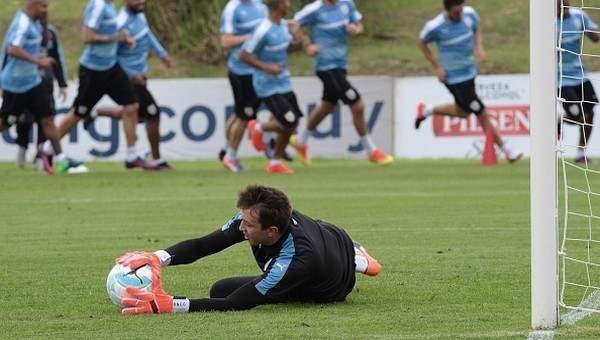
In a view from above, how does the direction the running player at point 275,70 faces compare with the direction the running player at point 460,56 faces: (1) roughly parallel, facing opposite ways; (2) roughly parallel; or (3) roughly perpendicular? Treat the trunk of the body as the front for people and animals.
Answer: roughly parallel

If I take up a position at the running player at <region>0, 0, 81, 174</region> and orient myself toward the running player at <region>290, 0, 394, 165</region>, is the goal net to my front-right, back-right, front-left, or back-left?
front-right

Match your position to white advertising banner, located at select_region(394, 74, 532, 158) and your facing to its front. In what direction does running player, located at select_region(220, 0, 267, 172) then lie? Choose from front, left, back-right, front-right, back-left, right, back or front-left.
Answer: front-right

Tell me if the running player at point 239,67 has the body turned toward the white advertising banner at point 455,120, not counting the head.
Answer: no

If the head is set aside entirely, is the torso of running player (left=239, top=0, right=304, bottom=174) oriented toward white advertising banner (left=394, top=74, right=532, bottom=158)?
no

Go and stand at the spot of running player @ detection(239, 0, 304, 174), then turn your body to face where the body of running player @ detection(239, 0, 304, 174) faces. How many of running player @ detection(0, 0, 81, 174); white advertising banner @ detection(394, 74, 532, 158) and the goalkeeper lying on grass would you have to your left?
1

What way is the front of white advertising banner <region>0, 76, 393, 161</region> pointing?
toward the camera

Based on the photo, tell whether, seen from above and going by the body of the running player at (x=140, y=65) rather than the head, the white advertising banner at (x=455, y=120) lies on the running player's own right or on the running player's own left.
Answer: on the running player's own left

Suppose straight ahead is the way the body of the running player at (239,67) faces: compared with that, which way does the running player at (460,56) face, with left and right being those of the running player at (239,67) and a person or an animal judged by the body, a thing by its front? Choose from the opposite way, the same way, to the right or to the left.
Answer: the same way
